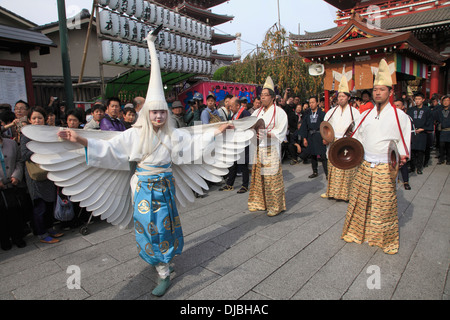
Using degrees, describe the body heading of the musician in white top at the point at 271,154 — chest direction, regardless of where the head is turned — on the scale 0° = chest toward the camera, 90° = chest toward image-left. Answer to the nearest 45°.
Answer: approximately 45°

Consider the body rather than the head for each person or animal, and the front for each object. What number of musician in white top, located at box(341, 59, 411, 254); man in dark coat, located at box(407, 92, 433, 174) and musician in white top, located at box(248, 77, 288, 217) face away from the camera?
0

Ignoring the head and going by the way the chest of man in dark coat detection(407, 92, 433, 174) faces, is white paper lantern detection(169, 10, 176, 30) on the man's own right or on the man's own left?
on the man's own right

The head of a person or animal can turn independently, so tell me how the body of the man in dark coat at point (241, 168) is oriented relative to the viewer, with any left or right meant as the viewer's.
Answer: facing the viewer and to the left of the viewer

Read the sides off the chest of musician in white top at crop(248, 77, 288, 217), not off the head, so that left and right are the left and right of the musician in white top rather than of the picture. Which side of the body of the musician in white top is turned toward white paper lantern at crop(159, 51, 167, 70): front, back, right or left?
right

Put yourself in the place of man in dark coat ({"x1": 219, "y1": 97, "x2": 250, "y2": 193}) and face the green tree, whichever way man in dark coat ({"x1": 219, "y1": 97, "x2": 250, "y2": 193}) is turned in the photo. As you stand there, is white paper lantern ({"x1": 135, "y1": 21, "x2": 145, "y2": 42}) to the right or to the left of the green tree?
left

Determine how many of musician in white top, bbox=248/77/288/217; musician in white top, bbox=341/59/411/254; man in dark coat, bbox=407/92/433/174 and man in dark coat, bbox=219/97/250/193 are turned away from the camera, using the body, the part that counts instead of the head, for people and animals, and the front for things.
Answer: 0

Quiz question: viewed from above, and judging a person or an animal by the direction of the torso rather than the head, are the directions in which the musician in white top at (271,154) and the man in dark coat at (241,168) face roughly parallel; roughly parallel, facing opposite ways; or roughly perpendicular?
roughly parallel

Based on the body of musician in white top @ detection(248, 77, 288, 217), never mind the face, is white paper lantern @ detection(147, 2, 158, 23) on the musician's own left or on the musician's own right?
on the musician's own right

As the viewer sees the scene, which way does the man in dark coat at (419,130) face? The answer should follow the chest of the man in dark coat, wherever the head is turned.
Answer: toward the camera

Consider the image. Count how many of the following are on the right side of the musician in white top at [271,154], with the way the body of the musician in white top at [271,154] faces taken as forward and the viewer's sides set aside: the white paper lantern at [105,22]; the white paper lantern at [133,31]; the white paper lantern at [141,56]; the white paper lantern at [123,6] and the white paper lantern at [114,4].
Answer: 5

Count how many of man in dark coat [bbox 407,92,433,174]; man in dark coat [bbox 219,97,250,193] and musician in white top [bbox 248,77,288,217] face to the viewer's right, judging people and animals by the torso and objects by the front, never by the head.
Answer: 0

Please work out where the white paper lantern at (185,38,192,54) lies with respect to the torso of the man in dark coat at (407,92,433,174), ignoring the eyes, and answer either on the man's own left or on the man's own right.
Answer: on the man's own right
